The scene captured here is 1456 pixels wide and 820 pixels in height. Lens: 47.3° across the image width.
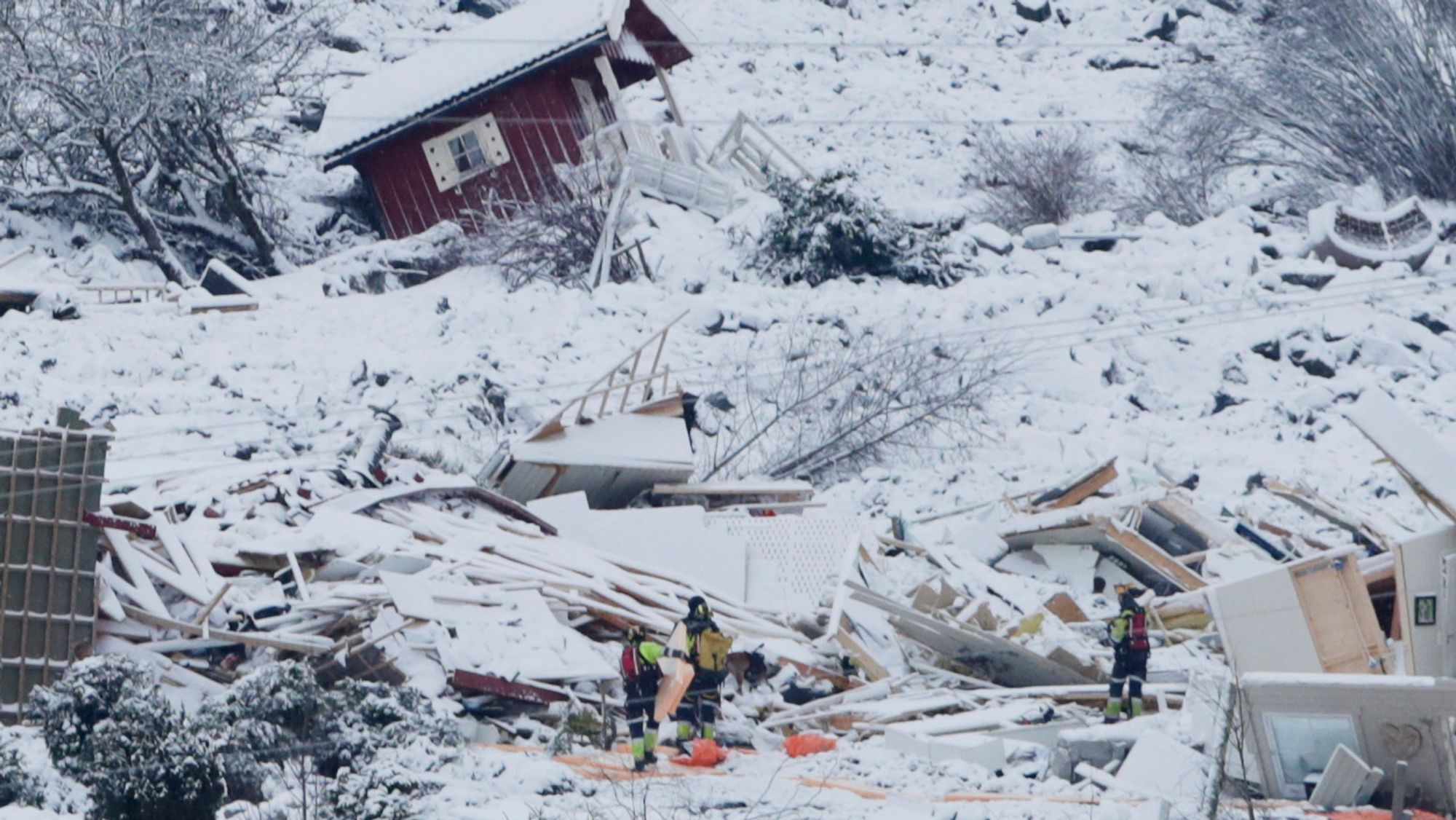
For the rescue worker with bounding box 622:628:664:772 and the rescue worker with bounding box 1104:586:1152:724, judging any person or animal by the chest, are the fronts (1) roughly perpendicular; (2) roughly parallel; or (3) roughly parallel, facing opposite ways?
roughly perpendicular

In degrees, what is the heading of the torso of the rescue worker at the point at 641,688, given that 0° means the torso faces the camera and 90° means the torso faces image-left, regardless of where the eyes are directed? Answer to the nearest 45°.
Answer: approximately 225°

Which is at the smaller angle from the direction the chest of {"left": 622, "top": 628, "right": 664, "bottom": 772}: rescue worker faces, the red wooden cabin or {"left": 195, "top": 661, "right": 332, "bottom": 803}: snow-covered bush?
the red wooden cabin

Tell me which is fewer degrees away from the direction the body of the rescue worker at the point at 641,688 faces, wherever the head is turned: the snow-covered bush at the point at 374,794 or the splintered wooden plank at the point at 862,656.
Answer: the splintered wooden plank

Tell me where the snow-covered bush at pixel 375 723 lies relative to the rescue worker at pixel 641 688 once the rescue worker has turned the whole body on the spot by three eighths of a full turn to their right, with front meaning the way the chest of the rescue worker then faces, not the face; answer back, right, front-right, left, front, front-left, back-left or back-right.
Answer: right

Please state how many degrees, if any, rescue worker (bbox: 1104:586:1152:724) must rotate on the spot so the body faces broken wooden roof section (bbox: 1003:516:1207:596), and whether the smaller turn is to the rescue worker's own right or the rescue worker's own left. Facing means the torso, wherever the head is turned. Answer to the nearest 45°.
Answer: approximately 45° to the rescue worker's own right

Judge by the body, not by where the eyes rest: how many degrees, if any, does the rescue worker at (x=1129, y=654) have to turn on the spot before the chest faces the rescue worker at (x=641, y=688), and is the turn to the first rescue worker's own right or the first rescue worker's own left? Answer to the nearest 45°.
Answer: approximately 90° to the first rescue worker's own left

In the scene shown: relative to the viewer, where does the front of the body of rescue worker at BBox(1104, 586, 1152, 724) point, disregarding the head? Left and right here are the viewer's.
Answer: facing away from the viewer and to the left of the viewer
